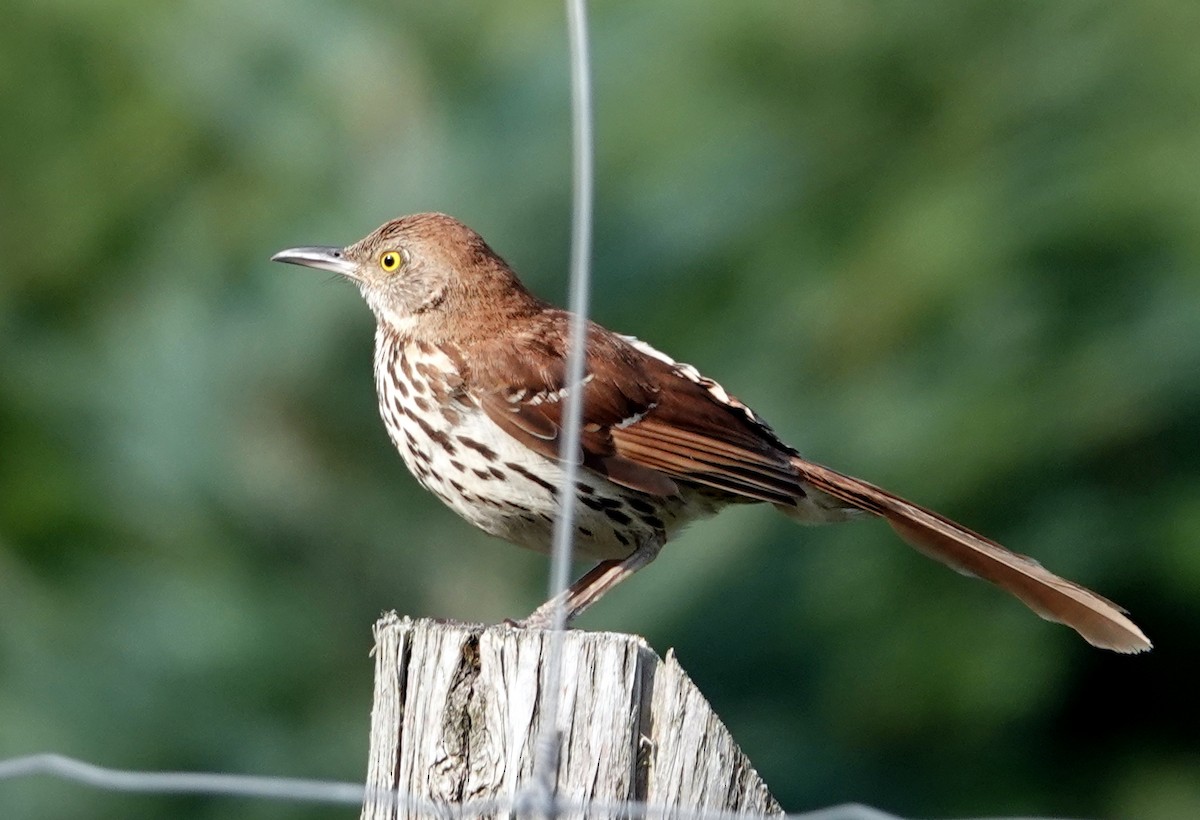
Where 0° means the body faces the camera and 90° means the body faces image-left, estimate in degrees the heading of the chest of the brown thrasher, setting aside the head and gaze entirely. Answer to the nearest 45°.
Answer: approximately 90°

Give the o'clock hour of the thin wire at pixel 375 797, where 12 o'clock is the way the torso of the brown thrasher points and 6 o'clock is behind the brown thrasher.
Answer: The thin wire is roughly at 9 o'clock from the brown thrasher.

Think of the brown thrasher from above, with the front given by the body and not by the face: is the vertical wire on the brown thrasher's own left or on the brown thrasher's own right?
on the brown thrasher's own left
